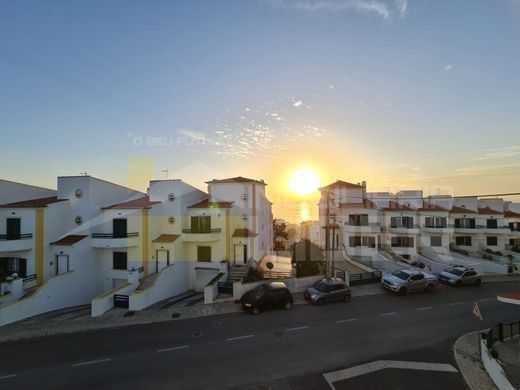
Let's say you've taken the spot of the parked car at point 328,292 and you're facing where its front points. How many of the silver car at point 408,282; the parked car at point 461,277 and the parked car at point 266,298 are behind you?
2

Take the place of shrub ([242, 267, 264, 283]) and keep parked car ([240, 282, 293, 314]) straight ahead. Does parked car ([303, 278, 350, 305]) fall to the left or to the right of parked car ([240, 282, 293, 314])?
left

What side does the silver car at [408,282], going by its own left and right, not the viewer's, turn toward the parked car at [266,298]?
front

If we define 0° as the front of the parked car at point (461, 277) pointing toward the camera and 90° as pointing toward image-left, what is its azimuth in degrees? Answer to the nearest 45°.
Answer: approximately 45°

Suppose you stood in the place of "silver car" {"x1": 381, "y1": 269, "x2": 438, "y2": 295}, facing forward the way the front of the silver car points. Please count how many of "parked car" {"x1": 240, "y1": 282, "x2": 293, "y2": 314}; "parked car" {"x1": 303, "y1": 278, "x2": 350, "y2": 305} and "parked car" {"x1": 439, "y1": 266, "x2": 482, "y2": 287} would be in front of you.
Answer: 2

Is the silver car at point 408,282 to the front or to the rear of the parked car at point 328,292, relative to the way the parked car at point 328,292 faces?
to the rear

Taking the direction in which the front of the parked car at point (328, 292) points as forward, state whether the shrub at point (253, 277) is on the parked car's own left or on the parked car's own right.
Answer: on the parked car's own right

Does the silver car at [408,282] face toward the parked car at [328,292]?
yes

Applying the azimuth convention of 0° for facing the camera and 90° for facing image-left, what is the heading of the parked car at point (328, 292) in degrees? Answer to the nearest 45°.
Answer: approximately 45°

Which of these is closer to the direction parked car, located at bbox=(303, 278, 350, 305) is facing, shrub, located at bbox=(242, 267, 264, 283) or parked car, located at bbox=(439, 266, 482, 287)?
the shrub
